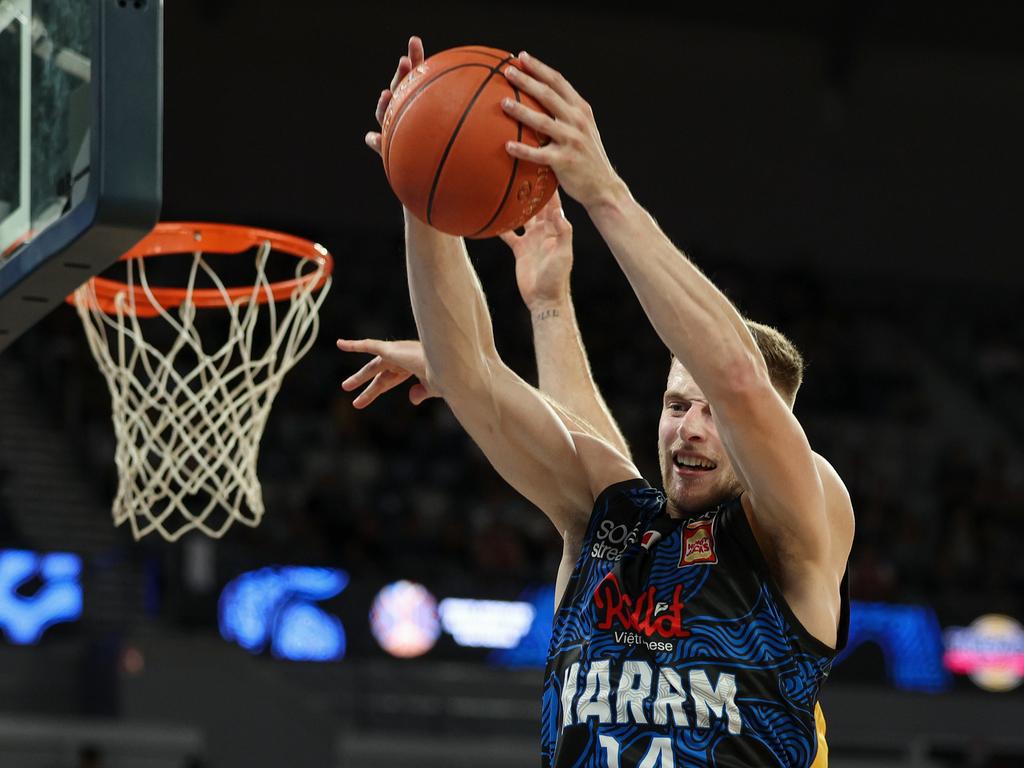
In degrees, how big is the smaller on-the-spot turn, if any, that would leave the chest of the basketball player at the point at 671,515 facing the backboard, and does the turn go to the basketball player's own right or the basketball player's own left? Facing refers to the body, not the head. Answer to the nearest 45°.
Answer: approximately 45° to the basketball player's own right

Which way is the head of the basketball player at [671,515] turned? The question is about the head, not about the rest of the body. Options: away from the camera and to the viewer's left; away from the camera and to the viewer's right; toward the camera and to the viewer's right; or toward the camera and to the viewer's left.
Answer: toward the camera and to the viewer's left

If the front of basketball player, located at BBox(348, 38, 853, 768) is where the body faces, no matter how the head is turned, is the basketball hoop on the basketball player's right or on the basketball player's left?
on the basketball player's right

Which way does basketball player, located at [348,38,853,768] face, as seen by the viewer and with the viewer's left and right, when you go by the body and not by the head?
facing the viewer and to the left of the viewer
